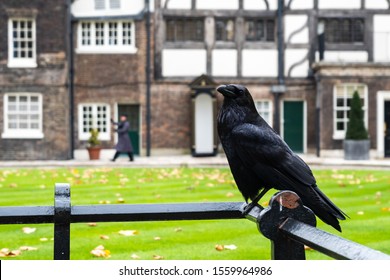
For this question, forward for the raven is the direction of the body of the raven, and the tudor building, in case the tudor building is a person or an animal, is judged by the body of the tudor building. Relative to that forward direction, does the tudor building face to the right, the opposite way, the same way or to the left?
to the left

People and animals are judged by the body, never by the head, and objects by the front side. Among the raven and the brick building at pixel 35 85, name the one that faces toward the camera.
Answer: the brick building

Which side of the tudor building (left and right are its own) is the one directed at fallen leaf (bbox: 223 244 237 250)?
front

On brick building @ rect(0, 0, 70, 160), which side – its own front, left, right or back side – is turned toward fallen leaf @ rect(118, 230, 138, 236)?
front

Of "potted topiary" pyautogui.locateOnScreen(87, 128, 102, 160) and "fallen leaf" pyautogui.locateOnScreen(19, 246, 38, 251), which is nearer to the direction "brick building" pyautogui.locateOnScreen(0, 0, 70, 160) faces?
the fallen leaf

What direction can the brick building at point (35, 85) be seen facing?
toward the camera

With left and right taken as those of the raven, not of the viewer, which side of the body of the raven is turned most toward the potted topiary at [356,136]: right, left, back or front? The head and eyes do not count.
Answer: right

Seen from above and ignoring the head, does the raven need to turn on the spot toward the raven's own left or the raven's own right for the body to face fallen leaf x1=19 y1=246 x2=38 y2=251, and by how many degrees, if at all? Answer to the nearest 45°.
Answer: approximately 45° to the raven's own right

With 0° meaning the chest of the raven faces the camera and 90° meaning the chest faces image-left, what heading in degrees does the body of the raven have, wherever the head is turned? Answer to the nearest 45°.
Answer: approximately 90°

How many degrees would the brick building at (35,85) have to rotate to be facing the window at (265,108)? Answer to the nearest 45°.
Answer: approximately 90° to its left

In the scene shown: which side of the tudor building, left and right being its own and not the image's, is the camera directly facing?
front
